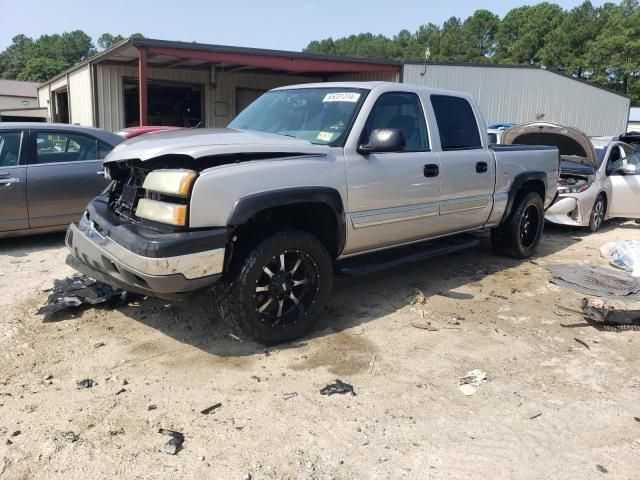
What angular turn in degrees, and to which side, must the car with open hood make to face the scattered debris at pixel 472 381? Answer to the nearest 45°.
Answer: approximately 45° to its left

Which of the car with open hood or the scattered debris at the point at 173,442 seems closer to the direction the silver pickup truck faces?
the scattered debris

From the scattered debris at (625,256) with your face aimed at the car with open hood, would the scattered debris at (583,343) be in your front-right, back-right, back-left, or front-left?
back-left

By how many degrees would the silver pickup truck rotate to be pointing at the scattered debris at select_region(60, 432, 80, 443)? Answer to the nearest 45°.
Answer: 0° — it already faces it

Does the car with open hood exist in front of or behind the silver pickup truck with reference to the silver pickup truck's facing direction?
behind

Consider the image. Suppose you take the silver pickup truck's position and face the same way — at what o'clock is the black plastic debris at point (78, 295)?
The black plastic debris is roughly at 2 o'clock from the silver pickup truck.

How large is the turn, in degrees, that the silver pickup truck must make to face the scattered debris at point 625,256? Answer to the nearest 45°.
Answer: approximately 180°

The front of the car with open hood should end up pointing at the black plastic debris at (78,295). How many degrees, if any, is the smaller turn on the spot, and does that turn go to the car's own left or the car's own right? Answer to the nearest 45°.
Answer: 0° — it already faces it

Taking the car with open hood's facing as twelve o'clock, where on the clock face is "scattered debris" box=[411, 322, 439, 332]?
The scattered debris is roughly at 11 o'clock from the car with open hood.

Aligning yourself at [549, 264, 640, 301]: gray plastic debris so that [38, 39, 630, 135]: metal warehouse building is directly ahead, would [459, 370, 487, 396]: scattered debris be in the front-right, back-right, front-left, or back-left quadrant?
back-left
